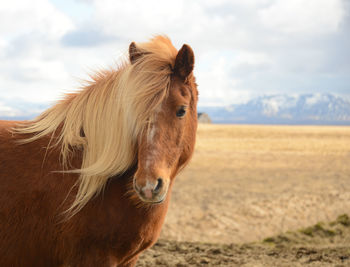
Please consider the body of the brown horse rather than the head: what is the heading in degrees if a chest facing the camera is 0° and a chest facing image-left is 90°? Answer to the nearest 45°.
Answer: approximately 270°
